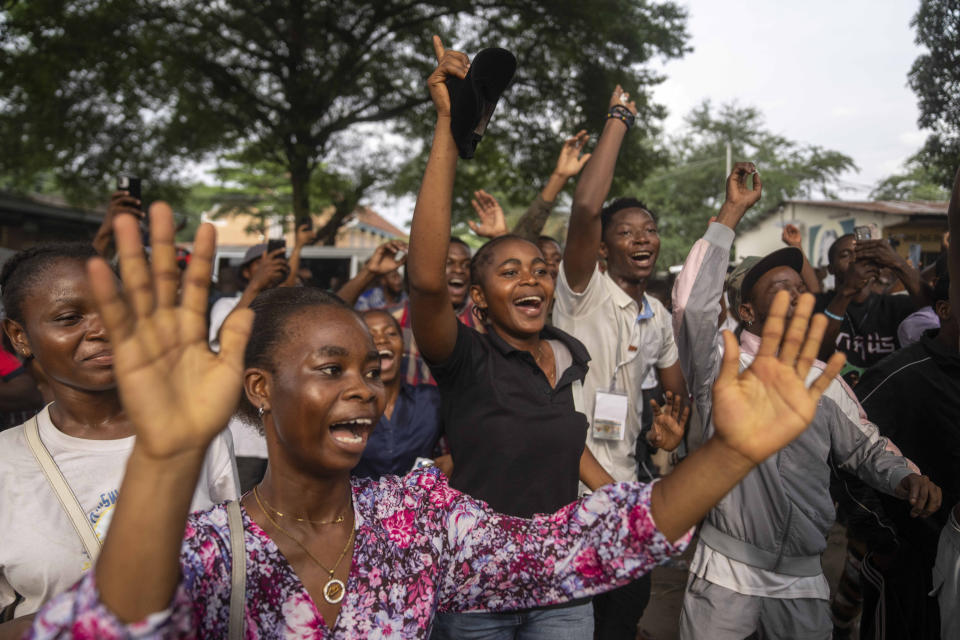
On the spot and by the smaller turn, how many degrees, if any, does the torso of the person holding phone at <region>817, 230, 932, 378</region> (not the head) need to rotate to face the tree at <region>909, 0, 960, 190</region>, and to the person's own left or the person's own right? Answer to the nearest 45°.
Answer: approximately 180°

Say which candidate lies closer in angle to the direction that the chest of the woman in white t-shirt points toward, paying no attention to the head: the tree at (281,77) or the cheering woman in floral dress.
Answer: the cheering woman in floral dress

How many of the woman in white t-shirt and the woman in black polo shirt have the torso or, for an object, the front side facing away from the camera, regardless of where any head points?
0

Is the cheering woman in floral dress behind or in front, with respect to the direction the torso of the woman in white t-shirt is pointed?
in front

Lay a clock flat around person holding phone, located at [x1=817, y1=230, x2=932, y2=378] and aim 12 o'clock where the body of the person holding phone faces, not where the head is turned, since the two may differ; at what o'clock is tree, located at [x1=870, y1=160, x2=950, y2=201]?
The tree is roughly at 6 o'clock from the person holding phone.

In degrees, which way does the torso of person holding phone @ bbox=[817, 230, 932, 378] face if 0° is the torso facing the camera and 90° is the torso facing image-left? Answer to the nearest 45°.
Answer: approximately 0°

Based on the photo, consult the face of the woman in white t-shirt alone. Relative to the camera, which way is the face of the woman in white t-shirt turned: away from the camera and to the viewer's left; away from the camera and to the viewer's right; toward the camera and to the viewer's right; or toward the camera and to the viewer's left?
toward the camera and to the viewer's right

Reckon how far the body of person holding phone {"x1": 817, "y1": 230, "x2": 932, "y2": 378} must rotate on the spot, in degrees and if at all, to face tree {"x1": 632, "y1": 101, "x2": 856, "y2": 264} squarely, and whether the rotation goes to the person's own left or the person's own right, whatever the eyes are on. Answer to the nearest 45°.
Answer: approximately 180°
